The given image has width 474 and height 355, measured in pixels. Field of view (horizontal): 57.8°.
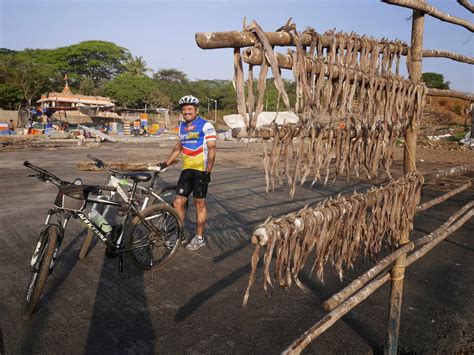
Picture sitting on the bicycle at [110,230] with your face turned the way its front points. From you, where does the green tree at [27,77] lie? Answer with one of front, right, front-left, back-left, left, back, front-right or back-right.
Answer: back-right

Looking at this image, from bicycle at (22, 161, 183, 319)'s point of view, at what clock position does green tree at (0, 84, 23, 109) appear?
The green tree is roughly at 4 o'clock from the bicycle.

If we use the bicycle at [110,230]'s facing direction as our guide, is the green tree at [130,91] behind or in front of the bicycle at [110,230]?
behind

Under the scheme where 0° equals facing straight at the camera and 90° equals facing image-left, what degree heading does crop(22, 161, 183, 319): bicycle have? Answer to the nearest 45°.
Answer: approximately 45°

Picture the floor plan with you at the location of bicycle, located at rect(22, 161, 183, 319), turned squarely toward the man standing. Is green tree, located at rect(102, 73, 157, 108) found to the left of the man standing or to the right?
left

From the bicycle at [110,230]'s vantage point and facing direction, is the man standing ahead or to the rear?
to the rear
